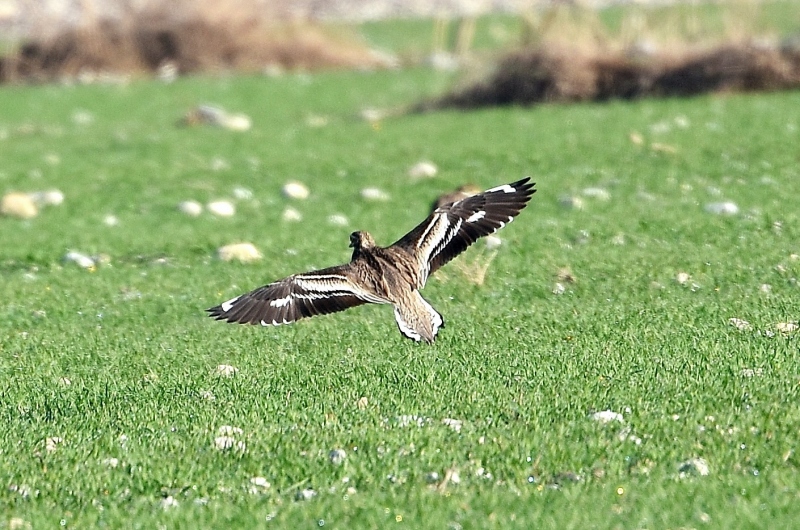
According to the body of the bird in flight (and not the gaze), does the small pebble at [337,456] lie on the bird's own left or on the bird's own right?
on the bird's own left

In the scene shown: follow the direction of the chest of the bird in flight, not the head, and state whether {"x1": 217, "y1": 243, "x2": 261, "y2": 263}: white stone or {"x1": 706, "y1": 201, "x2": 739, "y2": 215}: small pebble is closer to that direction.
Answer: the white stone

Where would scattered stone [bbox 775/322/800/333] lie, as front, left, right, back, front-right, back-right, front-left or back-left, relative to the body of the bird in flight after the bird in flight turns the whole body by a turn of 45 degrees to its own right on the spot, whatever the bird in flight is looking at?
right

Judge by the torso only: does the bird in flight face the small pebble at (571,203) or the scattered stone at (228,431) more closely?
the small pebble

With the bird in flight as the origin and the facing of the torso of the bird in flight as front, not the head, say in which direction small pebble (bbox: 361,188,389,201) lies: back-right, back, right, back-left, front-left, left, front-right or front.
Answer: front-right

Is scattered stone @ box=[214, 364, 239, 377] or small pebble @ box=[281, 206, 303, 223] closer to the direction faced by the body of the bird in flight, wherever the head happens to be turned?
the small pebble

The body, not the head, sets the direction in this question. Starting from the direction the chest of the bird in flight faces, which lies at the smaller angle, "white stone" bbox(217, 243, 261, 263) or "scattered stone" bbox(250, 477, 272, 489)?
the white stone

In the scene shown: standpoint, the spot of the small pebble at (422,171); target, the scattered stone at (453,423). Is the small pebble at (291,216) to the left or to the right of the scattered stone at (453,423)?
right

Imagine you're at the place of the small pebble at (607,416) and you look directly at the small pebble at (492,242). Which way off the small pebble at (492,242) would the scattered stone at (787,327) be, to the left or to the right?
right

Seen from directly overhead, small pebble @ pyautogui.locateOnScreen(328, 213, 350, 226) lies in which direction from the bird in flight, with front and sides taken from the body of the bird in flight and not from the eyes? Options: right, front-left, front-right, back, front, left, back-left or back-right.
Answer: front-right

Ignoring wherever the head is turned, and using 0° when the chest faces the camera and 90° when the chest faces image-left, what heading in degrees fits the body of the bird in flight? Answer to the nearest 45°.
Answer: approximately 135°

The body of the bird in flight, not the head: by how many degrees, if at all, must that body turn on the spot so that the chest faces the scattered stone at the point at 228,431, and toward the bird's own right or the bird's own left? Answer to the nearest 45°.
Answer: approximately 90° to the bird's own left

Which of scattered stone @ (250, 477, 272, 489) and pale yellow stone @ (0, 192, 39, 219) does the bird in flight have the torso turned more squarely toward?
the pale yellow stone

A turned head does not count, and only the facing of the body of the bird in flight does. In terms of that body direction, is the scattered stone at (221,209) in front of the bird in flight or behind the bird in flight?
in front
